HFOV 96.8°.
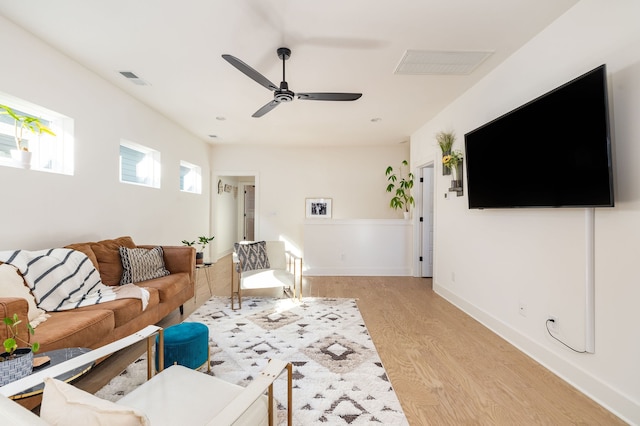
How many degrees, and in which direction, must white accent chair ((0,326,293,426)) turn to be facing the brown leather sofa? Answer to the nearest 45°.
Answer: approximately 45° to its left

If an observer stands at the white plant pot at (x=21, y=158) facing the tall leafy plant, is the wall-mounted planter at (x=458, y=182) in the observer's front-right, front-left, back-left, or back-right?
front-right

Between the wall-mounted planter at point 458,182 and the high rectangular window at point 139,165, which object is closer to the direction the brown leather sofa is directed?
the wall-mounted planter

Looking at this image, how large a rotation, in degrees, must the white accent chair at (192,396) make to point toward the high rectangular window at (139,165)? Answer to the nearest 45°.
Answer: approximately 45° to its left

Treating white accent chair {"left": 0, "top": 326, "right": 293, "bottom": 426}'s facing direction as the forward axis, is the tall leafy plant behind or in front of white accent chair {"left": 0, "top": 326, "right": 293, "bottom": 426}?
in front

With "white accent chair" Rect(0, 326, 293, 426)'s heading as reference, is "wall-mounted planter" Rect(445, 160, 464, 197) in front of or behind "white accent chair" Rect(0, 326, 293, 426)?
in front

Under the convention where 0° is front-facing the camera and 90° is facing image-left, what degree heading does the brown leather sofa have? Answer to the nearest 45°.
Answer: approximately 315°

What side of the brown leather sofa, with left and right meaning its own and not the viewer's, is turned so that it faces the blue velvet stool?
front

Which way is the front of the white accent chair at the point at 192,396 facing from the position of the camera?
facing away from the viewer and to the right of the viewer

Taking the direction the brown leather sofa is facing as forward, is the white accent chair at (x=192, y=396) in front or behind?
in front

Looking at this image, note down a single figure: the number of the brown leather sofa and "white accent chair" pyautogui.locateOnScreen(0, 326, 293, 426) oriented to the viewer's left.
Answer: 0

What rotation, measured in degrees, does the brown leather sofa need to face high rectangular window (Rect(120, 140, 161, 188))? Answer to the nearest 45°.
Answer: approximately 135° to its left
